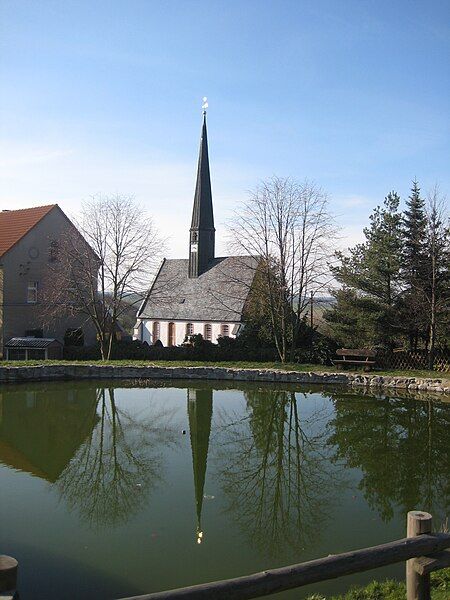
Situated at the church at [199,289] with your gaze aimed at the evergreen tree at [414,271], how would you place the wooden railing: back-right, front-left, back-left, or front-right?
front-right

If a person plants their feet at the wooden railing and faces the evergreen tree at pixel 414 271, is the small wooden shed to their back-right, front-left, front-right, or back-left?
front-left

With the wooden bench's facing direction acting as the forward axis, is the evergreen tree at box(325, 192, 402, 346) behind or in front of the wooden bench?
behind

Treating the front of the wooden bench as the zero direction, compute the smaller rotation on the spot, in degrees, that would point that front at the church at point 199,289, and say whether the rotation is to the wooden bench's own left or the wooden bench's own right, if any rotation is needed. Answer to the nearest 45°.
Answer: approximately 135° to the wooden bench's own right

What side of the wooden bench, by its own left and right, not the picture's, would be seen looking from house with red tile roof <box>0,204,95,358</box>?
right

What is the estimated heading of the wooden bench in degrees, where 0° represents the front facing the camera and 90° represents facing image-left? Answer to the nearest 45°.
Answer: approximately 0°

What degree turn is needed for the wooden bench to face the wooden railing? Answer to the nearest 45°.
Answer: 0° — it already faces it

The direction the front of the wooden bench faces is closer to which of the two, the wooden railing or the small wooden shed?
the wooden railing

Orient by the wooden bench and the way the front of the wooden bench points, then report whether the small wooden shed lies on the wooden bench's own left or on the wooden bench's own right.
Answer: on the wooden bench's own right

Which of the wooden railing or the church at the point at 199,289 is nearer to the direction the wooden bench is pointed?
the wooden railing
